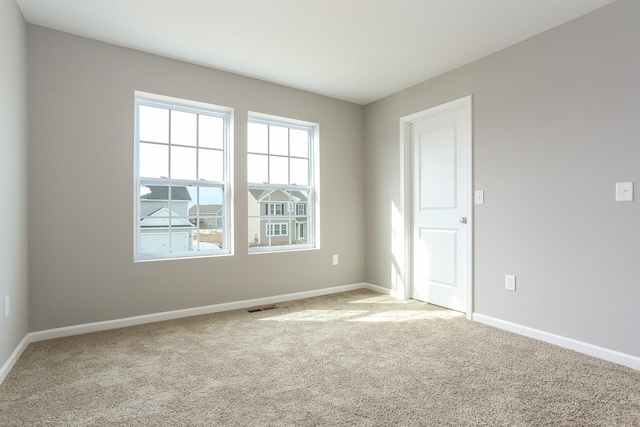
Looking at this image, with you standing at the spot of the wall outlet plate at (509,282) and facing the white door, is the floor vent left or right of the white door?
left

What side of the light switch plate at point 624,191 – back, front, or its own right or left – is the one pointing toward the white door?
right

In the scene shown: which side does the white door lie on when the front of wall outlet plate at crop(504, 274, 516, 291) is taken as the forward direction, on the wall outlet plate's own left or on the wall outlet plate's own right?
on the wall outlet plate's own right

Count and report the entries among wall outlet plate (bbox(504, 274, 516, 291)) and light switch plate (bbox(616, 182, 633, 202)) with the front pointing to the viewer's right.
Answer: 0

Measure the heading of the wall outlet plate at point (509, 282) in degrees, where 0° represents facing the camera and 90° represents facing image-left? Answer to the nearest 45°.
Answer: approximately 45°

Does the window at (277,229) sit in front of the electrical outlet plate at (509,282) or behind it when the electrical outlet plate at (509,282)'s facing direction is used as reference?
in front

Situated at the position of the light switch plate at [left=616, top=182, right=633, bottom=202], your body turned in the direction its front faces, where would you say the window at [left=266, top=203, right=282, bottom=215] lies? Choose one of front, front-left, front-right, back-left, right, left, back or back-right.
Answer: right

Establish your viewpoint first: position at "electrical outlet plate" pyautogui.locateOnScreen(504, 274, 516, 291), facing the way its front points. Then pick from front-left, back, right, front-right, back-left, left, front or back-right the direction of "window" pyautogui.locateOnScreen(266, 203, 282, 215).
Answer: front-right
